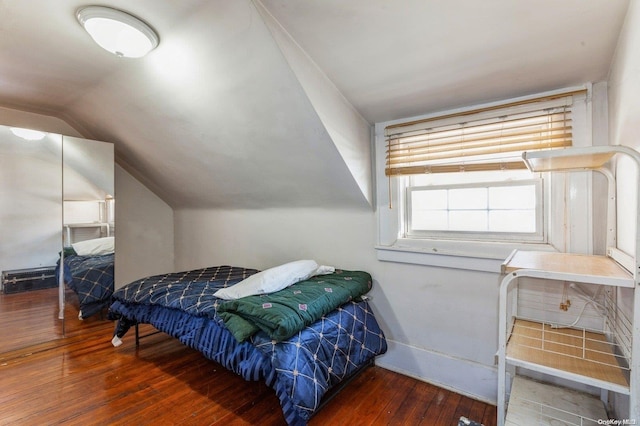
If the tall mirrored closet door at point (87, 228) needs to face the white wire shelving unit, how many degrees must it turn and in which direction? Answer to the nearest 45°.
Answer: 0° — it already faces it
